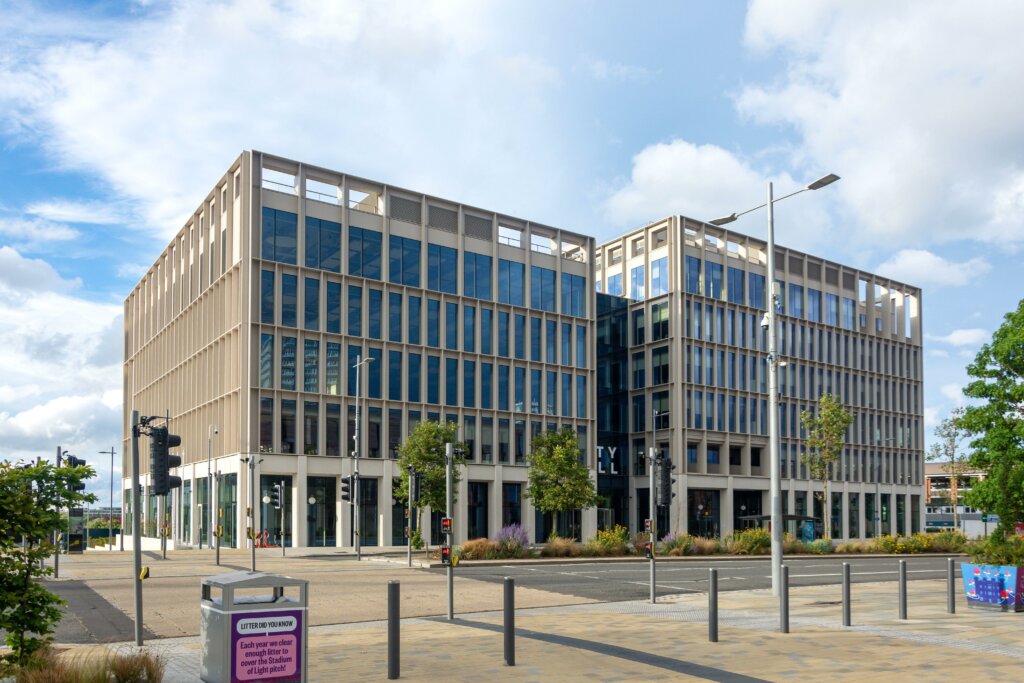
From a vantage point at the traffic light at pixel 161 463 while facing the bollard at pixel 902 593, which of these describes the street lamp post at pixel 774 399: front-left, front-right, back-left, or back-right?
front-left

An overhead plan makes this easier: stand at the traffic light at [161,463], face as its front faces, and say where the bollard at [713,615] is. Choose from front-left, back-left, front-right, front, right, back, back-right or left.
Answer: front-right

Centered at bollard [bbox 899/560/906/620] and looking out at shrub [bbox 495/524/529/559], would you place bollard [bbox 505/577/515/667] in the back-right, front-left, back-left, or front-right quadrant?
back-left

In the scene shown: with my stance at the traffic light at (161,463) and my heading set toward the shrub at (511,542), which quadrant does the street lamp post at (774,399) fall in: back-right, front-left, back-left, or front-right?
front-right

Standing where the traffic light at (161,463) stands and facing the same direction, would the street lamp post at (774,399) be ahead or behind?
ahead

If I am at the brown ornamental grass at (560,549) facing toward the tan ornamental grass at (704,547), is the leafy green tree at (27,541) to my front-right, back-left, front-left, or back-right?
back-right

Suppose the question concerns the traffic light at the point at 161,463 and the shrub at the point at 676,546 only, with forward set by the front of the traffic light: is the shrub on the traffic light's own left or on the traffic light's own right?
on the traffic light's own left

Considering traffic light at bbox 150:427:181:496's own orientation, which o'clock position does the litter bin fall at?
The litter bin is roughly at 3 o'clock from the traffic light.

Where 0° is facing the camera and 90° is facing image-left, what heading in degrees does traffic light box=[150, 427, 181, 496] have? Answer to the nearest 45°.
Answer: approximately 270°

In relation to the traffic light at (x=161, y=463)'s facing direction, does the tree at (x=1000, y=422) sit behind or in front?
in front

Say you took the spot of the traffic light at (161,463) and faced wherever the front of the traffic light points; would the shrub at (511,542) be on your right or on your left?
on your left
